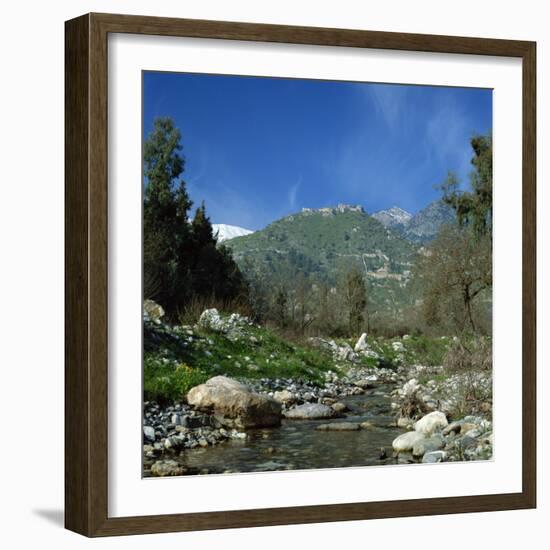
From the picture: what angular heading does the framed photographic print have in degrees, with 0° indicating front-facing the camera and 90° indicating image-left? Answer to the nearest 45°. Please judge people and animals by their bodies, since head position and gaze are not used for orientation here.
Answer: approximately 315°
